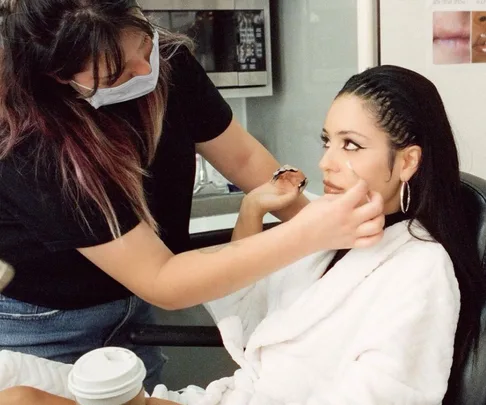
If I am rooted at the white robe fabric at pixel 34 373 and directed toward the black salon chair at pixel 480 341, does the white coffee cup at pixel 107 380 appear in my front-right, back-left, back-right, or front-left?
front-right

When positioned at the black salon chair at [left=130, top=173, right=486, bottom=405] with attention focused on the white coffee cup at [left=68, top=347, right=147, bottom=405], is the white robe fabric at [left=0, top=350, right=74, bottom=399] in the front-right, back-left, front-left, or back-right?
front-right

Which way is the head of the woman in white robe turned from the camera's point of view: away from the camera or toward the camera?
toward the camera

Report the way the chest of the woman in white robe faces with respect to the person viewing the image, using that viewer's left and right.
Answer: facing the viewer and to the left of the viewer
